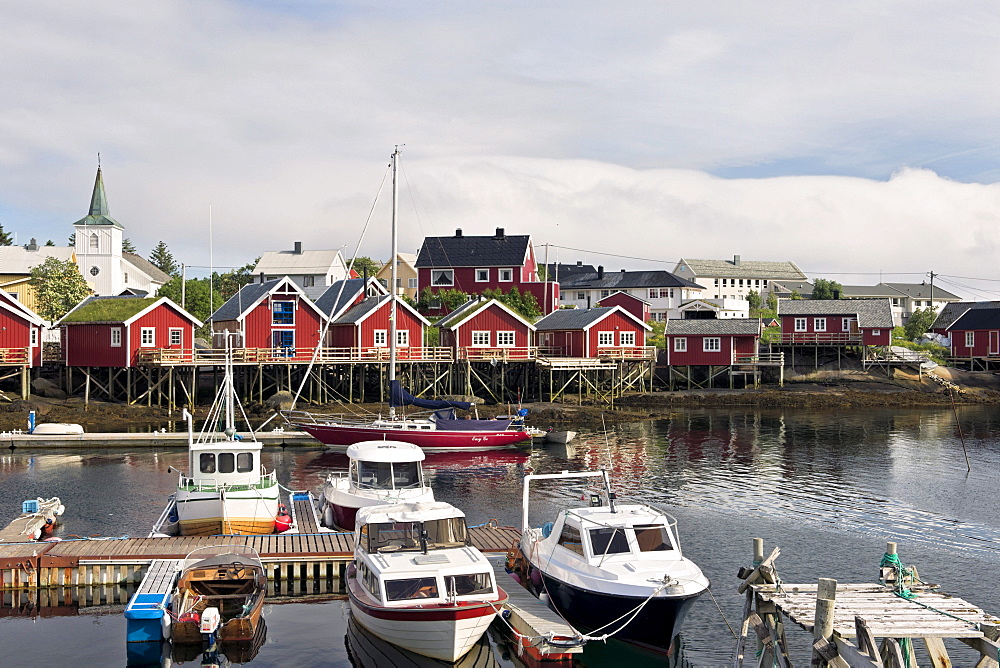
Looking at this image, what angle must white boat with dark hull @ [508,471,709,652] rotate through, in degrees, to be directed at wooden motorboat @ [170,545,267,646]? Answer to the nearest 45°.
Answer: approximately 135° to its right

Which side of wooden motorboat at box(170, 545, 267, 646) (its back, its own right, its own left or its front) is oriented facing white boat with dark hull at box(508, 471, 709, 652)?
right

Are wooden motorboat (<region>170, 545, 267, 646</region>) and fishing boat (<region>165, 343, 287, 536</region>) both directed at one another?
yes

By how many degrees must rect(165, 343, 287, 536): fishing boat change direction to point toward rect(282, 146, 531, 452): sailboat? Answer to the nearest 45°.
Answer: approximately 135° to its left

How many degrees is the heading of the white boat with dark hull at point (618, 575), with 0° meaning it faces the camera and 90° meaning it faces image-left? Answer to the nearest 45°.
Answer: approximately 315°

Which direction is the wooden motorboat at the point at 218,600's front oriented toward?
away from the camera

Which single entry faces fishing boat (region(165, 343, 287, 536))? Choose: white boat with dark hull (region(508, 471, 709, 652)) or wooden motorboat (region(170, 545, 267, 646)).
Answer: wooden motorboat (region(170, 545, 267, 646))

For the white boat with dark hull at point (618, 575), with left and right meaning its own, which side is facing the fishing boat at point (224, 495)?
back

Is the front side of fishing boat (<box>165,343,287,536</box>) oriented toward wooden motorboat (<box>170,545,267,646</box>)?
yes

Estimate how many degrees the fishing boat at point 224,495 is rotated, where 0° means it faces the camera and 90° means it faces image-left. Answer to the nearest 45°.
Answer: approximately 0°

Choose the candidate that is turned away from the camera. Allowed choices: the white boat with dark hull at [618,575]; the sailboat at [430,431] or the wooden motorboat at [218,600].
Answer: the wooden motorboat
